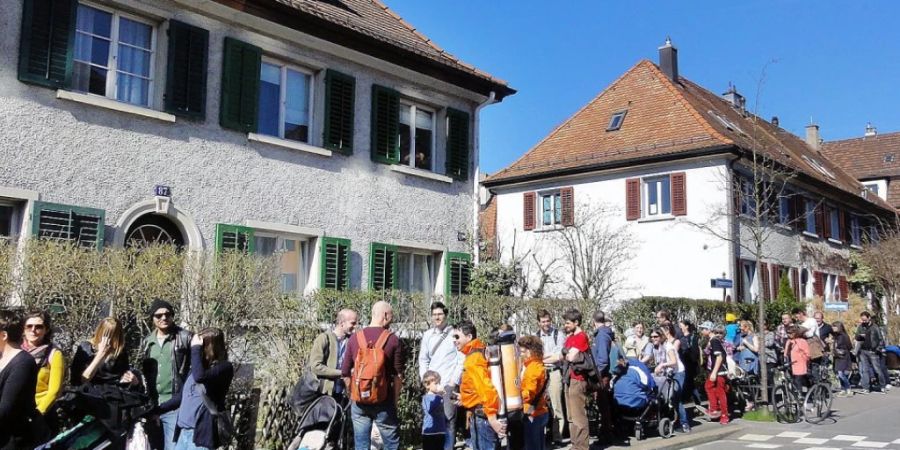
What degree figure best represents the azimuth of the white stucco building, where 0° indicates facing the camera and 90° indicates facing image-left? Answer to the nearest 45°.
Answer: approximately 315°

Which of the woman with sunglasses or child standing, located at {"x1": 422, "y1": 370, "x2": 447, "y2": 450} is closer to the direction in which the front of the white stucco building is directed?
the child standing

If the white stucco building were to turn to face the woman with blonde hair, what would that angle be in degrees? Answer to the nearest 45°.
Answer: approximately 45° to its right

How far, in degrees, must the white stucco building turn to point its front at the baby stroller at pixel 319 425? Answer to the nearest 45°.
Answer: approximately 45° to its right

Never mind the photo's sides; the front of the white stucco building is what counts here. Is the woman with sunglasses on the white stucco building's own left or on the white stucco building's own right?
on the white stucco building's own right

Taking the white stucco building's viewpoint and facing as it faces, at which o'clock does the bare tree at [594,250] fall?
The bare tree is roughly at 9 o'clock from the white stucco building.

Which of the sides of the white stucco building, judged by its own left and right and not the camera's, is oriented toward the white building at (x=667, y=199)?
left
